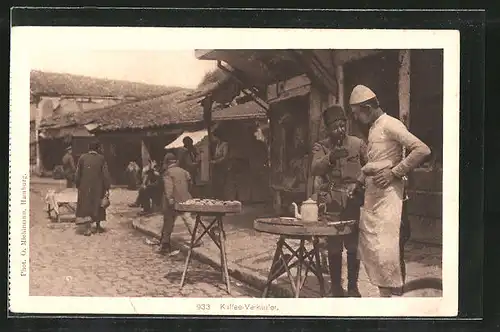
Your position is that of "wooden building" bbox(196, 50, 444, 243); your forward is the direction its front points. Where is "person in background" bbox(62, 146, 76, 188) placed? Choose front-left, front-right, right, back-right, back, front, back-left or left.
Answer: front-right

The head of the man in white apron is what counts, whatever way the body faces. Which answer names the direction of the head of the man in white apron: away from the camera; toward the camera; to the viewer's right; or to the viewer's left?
to the viewer's left

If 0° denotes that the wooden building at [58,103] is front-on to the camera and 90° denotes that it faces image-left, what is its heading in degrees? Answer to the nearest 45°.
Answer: approximately 315°
